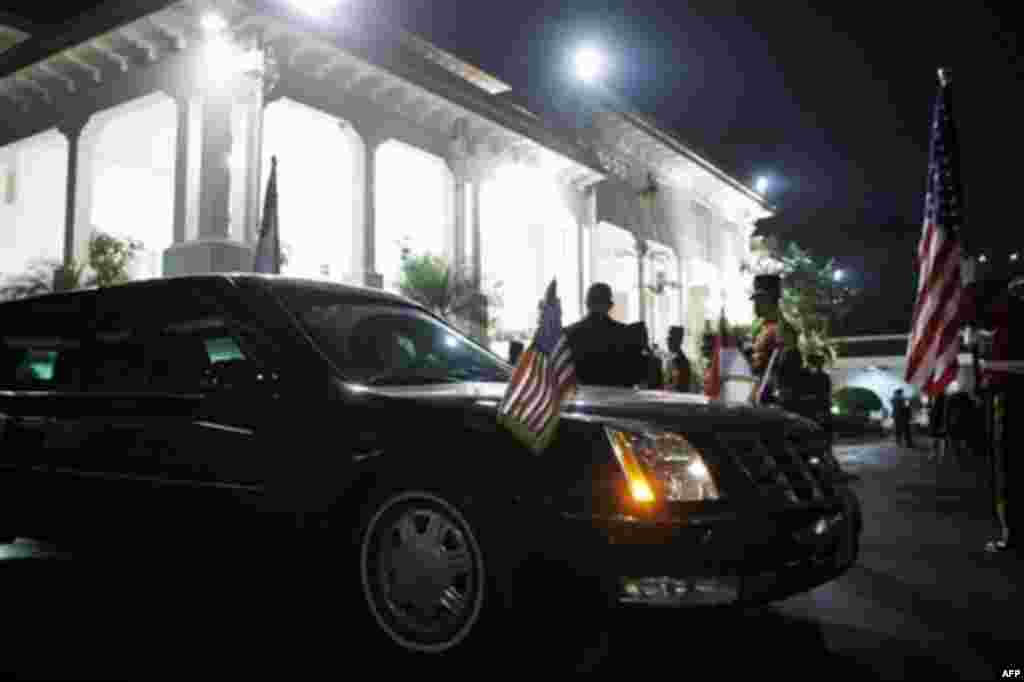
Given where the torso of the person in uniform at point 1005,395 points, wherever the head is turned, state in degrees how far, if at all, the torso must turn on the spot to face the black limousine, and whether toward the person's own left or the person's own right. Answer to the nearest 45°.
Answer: approximately 45° to the person's own left

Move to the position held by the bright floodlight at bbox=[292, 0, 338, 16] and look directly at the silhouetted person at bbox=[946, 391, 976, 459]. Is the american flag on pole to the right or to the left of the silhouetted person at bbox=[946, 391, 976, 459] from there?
right

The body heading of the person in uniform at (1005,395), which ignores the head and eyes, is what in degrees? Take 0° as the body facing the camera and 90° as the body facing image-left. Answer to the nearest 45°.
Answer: approximately 90°
